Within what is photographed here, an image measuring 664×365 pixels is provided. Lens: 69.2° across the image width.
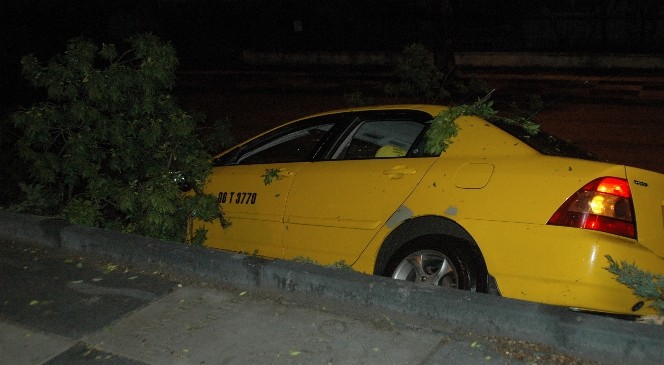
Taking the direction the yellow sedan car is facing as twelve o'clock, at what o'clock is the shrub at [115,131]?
The shrub is roughly at 11 o'clock from the yellow sedan car.

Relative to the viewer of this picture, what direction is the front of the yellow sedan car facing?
facing away from the viewer and to the left of the viewer
